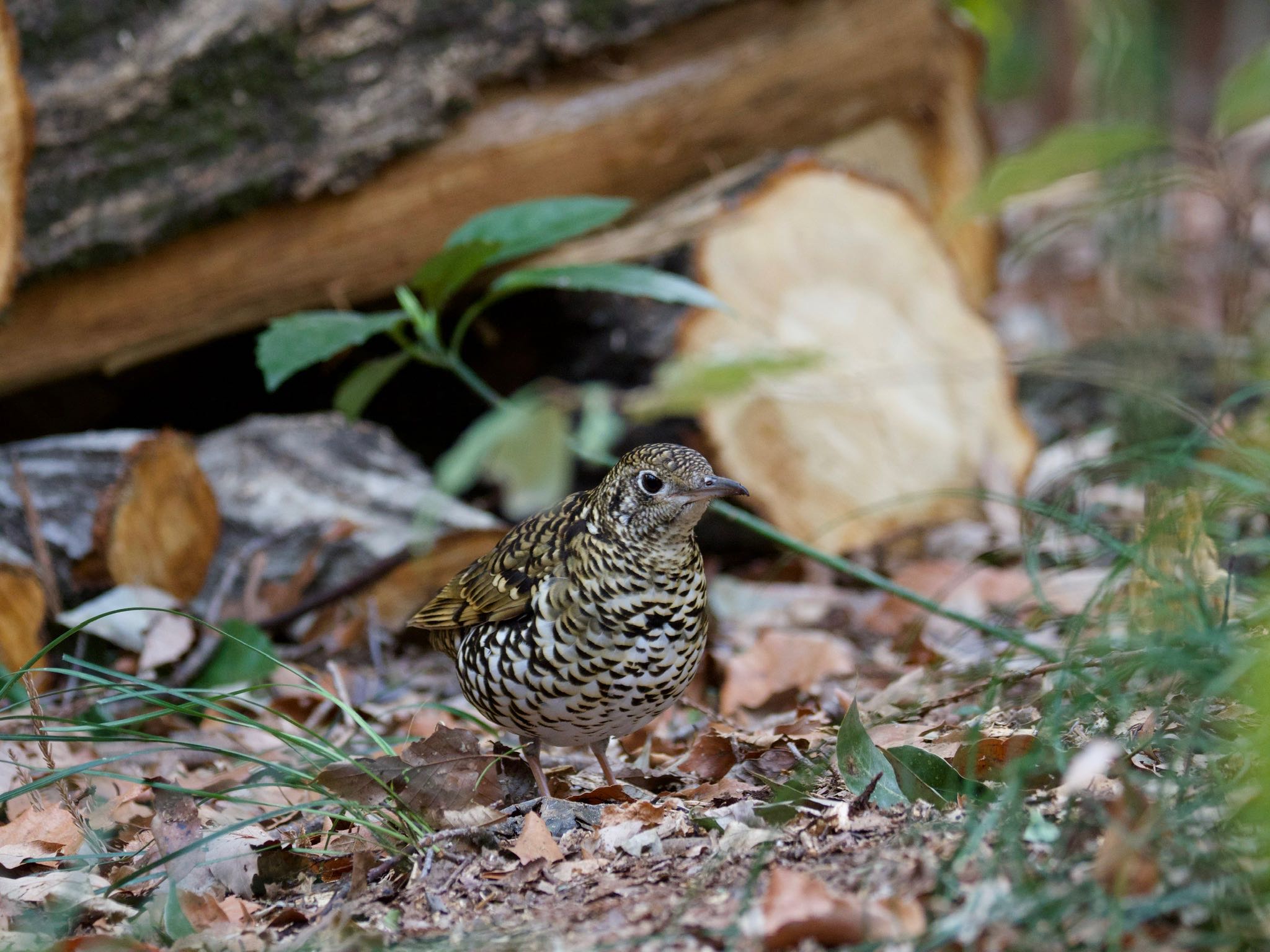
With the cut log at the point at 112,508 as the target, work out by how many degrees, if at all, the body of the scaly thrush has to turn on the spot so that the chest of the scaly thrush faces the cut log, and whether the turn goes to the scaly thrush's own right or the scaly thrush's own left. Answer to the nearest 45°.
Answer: approximately 180°

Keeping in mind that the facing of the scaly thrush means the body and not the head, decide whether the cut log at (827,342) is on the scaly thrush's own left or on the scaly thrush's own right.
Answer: on the scaly thrush's own left

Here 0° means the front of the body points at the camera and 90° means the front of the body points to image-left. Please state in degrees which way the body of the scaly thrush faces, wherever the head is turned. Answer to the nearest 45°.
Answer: approximately 315°

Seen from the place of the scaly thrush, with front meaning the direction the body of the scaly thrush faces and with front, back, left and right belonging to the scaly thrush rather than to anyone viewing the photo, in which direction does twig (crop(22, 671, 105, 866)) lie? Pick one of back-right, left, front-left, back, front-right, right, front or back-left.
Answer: back-right

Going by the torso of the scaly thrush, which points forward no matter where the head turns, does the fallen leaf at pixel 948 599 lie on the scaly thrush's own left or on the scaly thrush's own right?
on the scaly thrush's own left

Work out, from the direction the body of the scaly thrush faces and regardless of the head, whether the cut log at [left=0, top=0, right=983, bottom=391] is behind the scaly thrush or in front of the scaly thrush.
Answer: behind

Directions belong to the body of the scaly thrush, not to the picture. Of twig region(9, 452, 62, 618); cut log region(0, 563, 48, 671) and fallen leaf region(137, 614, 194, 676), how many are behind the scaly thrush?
3

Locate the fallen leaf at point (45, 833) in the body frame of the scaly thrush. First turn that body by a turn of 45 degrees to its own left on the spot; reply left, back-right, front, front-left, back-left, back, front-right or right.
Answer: back
